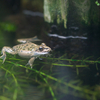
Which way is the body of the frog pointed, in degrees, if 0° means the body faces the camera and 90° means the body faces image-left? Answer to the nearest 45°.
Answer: approximately 270°
